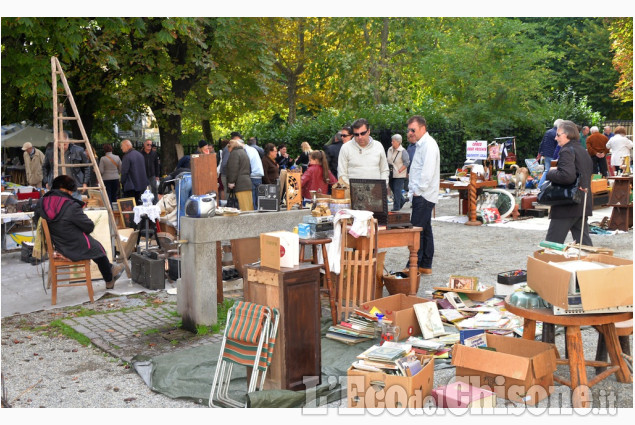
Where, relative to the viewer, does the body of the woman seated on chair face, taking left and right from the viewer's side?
facing away from the viewer and to the right of the viewer

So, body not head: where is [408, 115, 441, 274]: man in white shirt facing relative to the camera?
to the viewer's left

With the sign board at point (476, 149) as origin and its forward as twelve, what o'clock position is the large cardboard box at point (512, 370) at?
The large cardboard box is roughly at 12 o'clock from the sign board.

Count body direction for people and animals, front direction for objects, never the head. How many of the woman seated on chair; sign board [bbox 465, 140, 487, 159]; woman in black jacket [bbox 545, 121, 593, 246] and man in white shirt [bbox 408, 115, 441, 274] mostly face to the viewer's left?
2

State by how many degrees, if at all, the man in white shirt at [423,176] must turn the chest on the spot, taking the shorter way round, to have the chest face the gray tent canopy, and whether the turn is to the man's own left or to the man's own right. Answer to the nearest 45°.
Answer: approximately 45° to the man's own right

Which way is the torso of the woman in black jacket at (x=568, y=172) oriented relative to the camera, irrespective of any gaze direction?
to the viewer's left

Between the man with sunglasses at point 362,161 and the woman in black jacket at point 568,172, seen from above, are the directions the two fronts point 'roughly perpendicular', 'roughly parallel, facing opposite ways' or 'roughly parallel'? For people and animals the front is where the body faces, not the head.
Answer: roughly perpendicular

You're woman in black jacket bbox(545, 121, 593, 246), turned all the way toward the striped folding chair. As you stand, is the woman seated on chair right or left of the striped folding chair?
right

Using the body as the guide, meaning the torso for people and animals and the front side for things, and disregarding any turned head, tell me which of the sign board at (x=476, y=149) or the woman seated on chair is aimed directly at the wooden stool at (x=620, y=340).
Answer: the sign board
